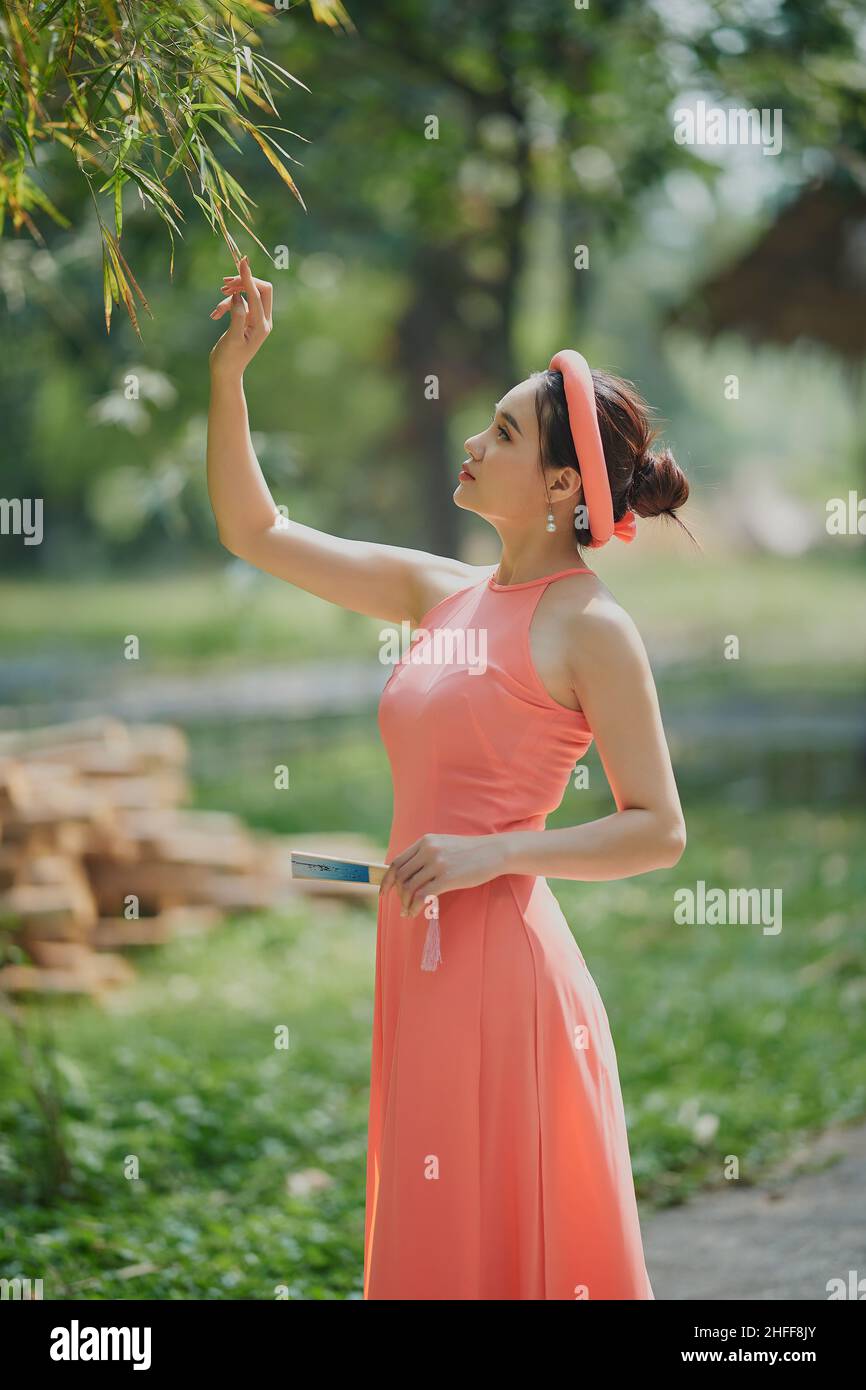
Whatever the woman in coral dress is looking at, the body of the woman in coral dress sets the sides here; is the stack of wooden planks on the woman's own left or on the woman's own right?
on the woman's own right

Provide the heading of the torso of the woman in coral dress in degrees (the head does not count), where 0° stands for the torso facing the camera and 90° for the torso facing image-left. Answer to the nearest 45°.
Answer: approximately 45°
